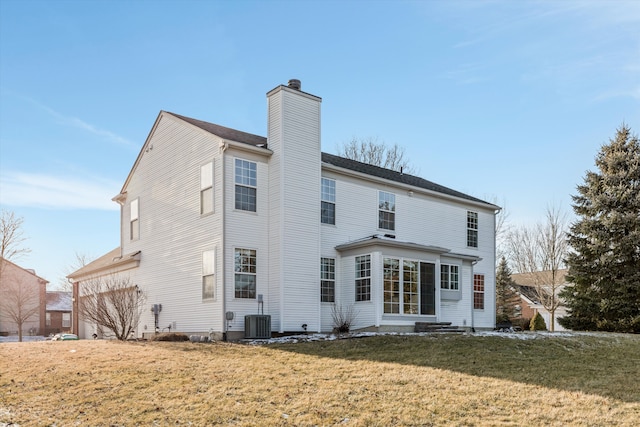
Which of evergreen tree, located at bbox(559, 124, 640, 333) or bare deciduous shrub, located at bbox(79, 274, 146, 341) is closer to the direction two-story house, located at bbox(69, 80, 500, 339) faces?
the bare deciduous shrub

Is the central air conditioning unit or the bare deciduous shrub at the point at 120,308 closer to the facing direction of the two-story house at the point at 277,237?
the bare deciduous shrub

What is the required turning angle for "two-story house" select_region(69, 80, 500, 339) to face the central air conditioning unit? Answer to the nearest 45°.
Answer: approximately 135° to its left

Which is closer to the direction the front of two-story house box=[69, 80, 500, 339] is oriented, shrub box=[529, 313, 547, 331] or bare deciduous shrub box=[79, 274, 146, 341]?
the bare deciduous shrub

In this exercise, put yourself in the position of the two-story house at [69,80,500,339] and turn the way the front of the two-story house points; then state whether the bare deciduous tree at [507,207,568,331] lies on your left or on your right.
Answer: on your right

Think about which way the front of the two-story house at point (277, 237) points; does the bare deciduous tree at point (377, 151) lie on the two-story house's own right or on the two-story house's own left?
on the two-story house's own right

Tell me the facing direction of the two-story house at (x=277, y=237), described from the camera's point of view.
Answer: facing away from the viewer and to the left of the viewer

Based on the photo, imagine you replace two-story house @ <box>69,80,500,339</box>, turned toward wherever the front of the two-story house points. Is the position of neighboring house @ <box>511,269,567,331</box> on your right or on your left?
on your right
